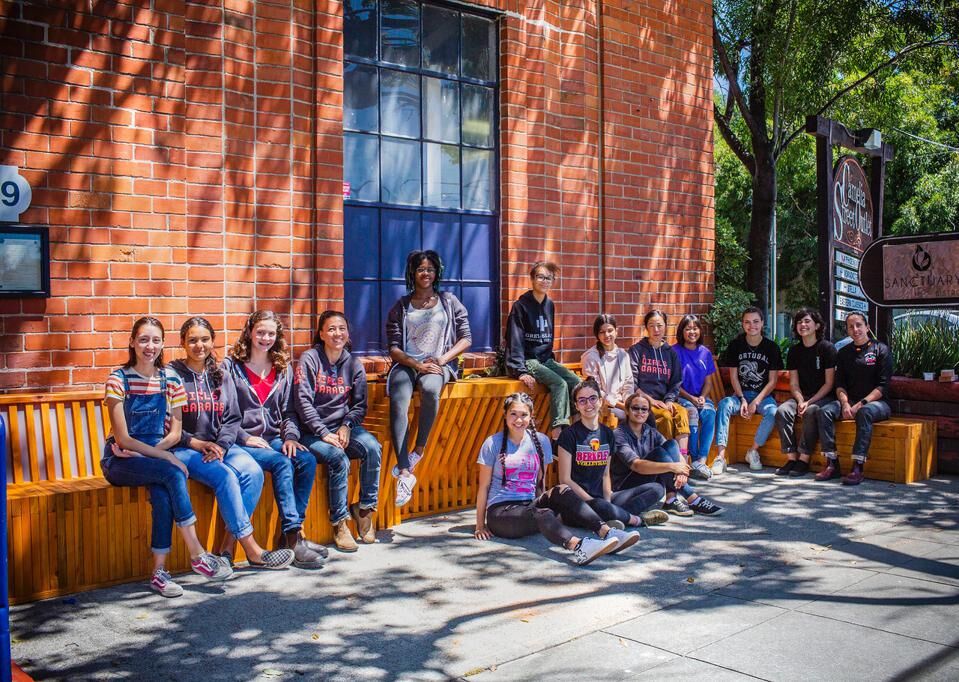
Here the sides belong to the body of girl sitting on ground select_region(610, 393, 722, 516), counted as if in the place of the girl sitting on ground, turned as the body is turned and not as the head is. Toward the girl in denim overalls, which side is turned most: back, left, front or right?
right

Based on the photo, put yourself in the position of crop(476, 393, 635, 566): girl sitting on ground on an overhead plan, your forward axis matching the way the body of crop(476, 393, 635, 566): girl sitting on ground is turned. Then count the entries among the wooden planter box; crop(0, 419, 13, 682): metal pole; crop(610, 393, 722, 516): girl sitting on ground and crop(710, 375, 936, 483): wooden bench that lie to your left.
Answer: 3

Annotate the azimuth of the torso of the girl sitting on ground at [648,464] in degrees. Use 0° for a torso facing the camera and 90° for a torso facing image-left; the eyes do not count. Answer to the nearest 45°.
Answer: approximately 315°

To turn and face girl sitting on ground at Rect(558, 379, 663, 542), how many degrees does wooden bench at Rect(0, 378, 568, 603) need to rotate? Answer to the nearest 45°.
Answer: approximately 45° to its left

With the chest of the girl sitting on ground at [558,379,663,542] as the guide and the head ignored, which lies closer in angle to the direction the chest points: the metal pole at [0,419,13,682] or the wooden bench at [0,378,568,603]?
the metal pole

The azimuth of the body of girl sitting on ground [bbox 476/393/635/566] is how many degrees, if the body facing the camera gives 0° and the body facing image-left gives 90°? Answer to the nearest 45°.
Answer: approximately 315°

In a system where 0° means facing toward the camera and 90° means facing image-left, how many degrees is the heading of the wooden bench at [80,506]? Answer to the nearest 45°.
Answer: approximately 315°

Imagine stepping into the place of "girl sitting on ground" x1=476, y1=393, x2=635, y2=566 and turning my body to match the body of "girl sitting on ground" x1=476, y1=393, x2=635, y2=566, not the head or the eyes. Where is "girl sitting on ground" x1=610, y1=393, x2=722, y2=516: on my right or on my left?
on my left

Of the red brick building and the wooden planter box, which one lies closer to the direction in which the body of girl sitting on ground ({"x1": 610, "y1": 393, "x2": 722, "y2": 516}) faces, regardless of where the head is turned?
the wooden planter box

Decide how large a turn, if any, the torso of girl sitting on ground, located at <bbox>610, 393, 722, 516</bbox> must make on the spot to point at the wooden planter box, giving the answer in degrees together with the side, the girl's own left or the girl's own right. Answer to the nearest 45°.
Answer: approximately 90° to the girl's own left
